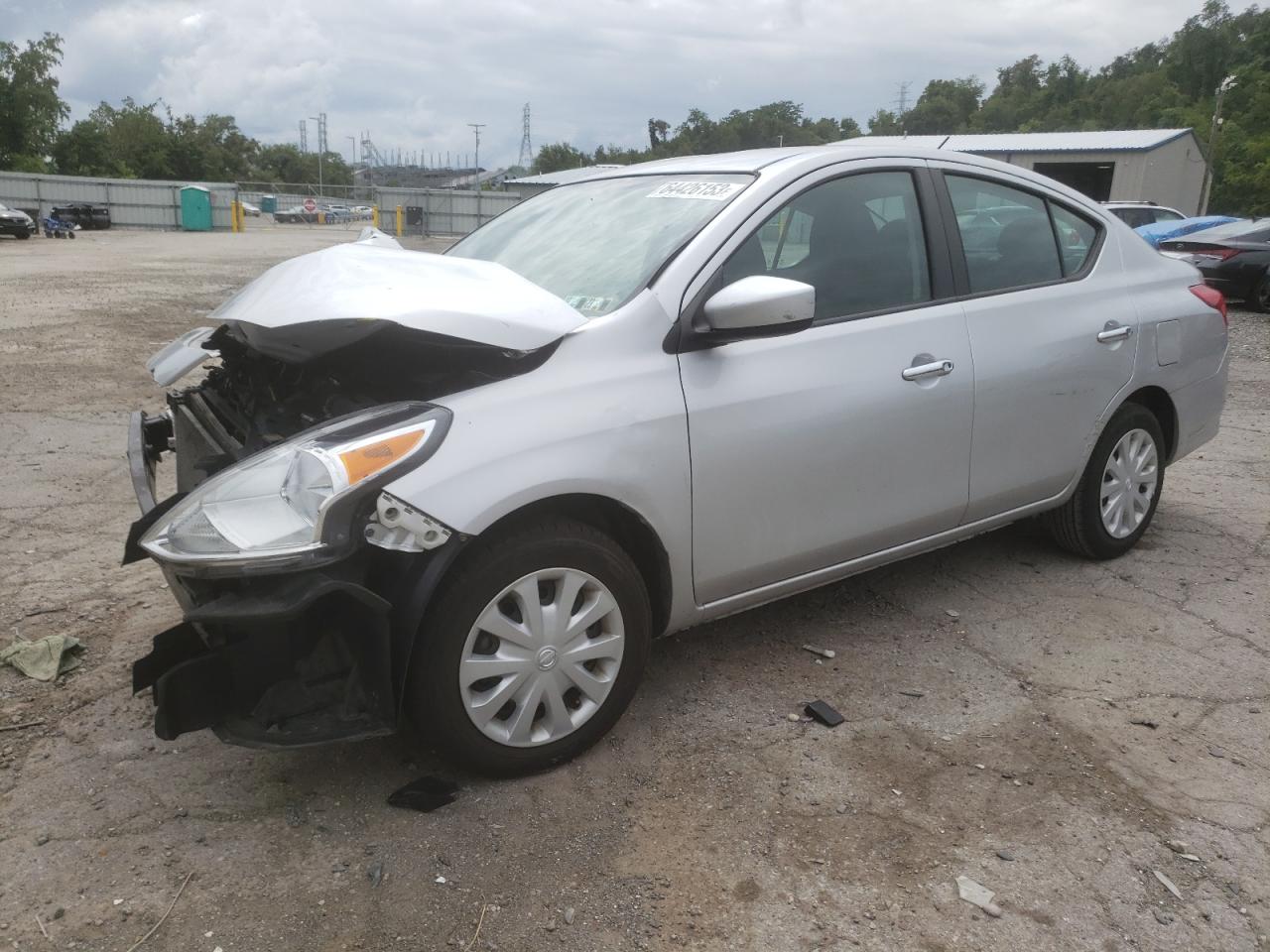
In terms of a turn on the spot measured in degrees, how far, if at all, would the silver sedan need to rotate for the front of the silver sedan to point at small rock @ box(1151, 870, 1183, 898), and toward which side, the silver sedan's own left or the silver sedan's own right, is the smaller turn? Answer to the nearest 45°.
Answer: approximately 90° to the silver sedan's own left

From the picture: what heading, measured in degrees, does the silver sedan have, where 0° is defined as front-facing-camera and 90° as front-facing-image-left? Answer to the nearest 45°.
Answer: approximately 45°

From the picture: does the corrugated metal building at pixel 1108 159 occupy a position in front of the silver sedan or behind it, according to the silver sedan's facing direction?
behind

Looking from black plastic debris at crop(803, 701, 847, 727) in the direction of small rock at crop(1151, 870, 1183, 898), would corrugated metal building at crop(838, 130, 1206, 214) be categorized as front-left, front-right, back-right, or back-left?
back-left
